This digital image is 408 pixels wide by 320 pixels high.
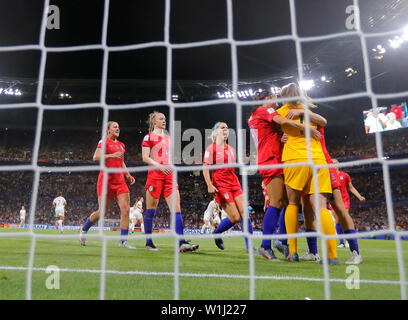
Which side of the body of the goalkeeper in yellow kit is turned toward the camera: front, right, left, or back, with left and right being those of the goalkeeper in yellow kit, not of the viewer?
back

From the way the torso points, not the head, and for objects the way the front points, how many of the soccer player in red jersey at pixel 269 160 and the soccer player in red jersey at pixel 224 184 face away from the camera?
0

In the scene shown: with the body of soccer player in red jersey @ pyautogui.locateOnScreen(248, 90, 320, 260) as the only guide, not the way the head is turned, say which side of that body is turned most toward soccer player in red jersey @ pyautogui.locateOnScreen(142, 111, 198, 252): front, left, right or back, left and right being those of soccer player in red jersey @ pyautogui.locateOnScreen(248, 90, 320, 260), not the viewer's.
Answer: back

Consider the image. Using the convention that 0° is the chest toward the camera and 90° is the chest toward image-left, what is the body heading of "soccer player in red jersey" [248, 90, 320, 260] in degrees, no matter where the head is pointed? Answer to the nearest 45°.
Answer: approximately 270°

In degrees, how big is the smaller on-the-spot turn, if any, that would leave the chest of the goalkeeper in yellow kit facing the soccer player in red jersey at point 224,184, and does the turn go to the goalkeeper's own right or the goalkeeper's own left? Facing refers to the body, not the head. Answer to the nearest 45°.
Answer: approximately 45° to the goalkeeper's own left

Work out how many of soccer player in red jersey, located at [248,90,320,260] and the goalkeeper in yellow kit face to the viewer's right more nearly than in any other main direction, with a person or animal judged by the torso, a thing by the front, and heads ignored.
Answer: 1

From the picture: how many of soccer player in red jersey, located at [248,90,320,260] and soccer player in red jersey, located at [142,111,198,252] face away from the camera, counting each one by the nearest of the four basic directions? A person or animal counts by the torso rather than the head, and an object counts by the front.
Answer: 0
